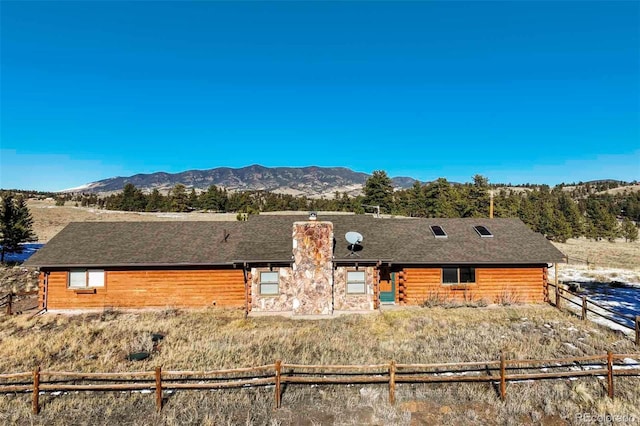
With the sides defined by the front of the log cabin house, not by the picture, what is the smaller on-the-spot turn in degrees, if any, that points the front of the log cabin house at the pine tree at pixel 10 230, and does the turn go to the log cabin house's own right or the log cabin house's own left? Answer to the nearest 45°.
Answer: approximately 135° to the log cabin house's own right

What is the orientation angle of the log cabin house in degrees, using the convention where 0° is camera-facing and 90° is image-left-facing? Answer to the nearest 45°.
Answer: approximately 0°
